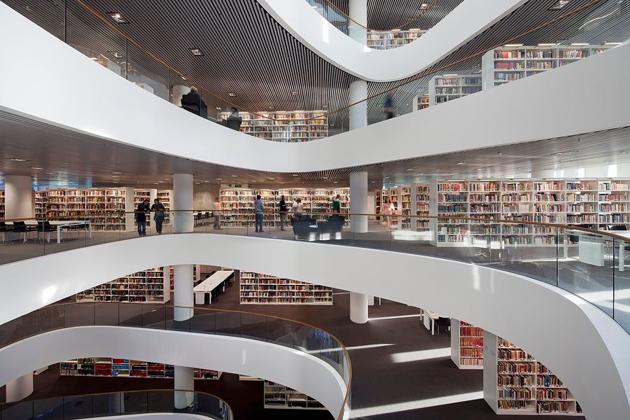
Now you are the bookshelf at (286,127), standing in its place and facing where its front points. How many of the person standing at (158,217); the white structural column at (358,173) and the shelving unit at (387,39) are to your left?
2

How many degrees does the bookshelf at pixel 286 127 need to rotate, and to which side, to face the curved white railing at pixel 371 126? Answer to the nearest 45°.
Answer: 0° — it already faces it

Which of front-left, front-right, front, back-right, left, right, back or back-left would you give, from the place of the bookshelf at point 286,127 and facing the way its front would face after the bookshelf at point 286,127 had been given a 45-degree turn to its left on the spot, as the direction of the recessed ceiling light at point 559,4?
front

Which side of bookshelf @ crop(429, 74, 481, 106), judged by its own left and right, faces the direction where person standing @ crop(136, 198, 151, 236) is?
right

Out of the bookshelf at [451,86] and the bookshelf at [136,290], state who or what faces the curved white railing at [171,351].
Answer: the bookshelf at [136,290]

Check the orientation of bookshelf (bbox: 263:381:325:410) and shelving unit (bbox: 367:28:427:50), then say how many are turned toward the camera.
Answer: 2

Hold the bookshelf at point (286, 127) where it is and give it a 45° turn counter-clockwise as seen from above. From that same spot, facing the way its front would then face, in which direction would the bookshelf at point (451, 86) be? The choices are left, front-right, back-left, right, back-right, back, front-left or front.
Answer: front

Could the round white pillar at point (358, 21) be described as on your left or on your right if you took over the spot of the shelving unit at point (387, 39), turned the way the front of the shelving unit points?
on your right

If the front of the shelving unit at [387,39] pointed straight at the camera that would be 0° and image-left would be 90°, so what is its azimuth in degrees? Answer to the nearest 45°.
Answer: approximately 0°
